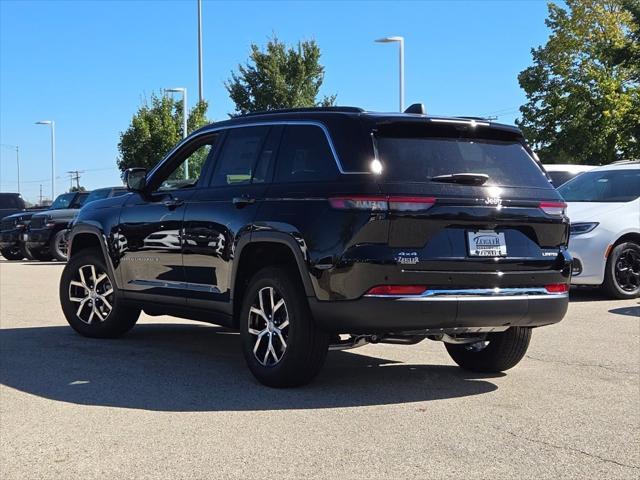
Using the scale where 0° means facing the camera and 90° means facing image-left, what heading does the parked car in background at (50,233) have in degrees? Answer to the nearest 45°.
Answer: approximately 45°

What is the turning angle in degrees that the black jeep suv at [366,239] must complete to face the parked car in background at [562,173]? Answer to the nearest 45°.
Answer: approximately 90° to its right

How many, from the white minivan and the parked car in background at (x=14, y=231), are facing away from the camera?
0

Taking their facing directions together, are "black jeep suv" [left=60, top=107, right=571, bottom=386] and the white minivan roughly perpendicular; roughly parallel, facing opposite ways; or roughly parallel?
roughly perpendicular

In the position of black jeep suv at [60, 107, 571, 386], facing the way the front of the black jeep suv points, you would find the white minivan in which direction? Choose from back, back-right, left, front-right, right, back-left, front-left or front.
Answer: right

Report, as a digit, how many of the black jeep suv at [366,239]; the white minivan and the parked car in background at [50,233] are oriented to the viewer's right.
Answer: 0

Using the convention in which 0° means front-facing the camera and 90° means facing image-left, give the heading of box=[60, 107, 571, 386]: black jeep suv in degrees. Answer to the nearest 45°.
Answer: approximately 135°

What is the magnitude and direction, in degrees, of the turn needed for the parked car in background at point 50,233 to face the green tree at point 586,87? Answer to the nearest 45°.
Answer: approximately 180°

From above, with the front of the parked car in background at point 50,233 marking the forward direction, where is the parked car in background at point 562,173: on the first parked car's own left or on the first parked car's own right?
on the first parked car's own left

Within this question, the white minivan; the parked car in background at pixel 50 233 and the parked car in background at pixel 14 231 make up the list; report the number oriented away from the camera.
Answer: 0

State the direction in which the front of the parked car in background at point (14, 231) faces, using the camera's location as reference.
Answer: facing the viewer and to the left of the viewer
